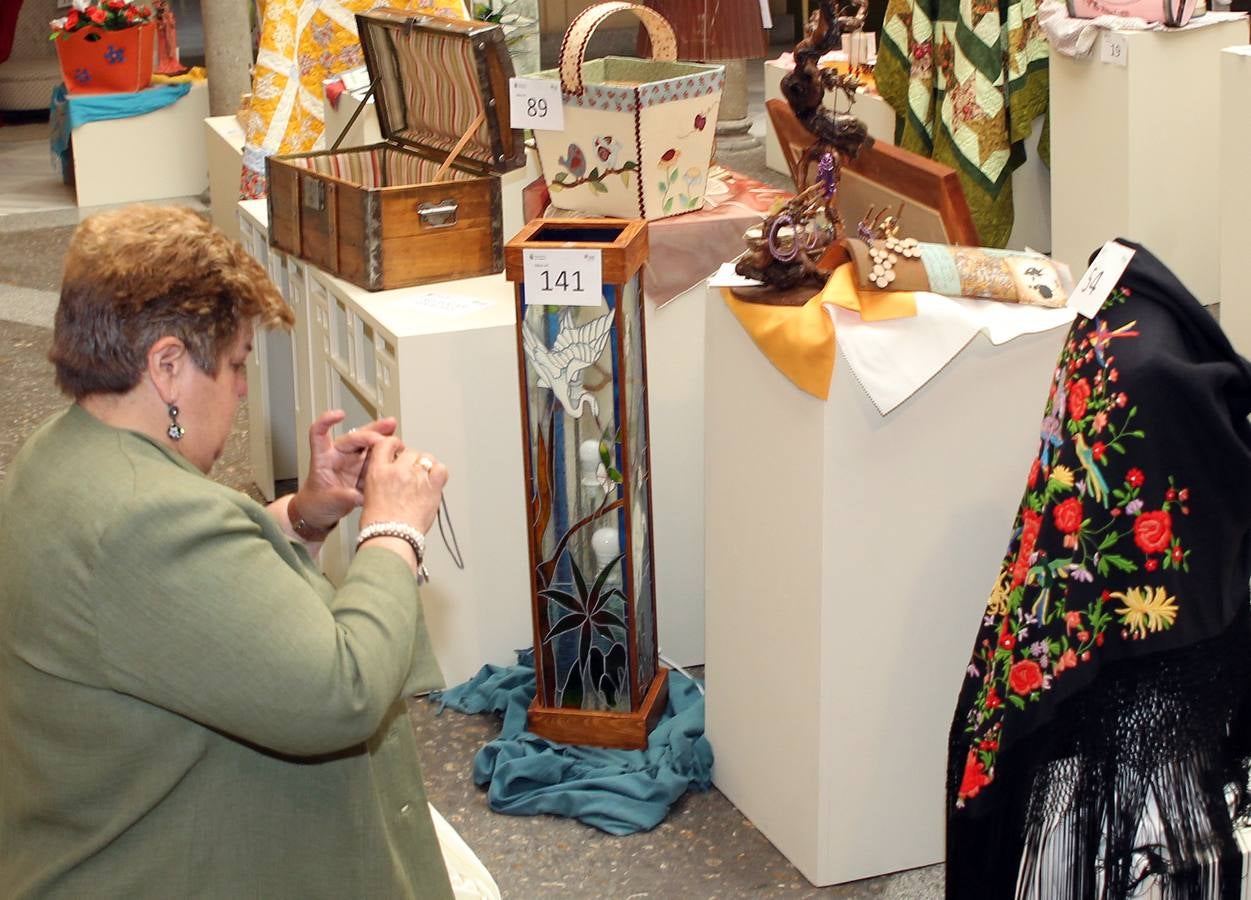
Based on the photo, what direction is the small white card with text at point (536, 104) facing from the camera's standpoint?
toward the camera

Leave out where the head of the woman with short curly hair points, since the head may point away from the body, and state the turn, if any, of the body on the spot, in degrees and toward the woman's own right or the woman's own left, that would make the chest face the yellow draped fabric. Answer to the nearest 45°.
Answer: approximately 45° to the woman's own left

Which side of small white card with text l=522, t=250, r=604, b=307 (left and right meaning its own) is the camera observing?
front

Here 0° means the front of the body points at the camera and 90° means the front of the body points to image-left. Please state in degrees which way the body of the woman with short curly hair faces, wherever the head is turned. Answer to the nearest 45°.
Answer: approximately 270°

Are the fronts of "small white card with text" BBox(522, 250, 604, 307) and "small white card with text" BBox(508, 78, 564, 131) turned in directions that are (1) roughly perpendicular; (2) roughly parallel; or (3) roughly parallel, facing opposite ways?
roughly parallel

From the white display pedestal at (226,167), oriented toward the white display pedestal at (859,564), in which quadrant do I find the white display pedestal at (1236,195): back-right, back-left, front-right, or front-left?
front-left

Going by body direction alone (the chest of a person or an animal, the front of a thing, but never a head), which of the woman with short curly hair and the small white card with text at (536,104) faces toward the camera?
the small white card with text

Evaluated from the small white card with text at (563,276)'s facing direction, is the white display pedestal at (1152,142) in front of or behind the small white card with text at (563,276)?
behind

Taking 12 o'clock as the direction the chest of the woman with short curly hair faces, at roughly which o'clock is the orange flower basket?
The orange flower basket is roughly at 9 o'clock from the woman with short curly hair.

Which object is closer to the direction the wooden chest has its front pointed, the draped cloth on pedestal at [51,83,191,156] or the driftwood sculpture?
the driftwood sculpture

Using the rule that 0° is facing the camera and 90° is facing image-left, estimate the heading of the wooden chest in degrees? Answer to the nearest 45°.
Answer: approximately 45°

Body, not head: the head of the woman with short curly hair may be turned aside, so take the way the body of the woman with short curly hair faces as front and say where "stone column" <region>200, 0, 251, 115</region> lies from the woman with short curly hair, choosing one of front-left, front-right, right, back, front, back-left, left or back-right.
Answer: left
